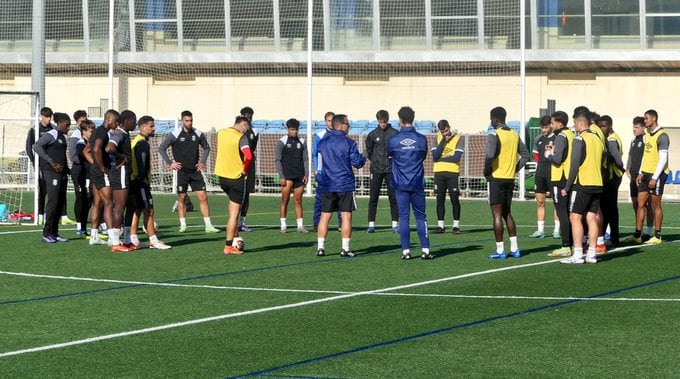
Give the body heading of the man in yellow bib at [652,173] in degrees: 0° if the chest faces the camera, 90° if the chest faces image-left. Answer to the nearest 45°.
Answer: approximately 45°

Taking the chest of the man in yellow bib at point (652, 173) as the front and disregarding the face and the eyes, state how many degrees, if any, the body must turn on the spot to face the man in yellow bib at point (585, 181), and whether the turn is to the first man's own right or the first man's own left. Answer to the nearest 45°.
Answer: approximately 45° to the first man's own left

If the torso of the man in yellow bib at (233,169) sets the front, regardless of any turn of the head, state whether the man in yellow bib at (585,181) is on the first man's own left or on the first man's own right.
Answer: on the first man's own right

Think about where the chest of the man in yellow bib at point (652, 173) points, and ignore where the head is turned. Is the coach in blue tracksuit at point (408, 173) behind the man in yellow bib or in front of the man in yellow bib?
in front

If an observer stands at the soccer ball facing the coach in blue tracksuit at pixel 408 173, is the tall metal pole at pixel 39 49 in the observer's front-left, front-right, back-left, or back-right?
back-left

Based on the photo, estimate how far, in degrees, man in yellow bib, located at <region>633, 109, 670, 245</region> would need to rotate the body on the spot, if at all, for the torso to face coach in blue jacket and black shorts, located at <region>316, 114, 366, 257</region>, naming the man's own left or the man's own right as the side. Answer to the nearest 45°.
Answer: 0° — they already face them

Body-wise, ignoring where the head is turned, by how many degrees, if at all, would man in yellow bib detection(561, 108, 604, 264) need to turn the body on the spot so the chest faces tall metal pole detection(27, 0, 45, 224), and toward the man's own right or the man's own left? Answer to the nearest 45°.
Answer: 0° — they already face it

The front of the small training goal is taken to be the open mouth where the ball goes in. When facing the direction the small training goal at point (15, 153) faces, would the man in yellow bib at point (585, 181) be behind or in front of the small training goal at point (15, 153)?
in front

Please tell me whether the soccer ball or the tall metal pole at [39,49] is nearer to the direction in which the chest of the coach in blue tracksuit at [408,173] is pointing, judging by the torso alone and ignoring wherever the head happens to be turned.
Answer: the tall metal pole

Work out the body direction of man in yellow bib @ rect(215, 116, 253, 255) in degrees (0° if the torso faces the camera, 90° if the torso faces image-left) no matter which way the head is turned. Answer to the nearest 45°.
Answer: approximately 225°

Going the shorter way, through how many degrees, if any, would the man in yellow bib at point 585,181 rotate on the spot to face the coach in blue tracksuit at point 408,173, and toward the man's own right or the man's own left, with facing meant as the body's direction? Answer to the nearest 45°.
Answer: approximately 45° to the man's own left
